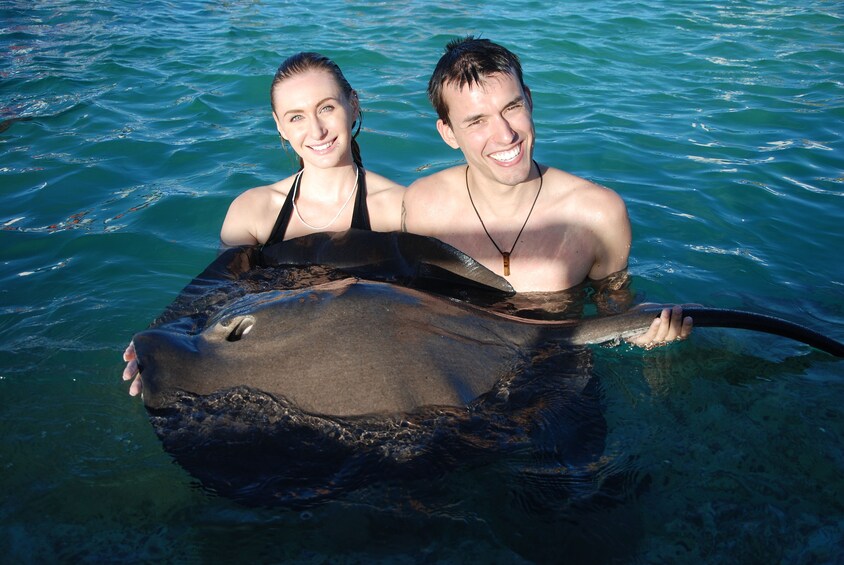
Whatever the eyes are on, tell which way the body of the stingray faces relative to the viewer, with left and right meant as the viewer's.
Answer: facing to the left of the viewer

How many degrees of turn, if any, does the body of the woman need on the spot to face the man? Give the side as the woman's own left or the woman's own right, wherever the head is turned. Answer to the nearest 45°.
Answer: approximately 45° to the woman's own left

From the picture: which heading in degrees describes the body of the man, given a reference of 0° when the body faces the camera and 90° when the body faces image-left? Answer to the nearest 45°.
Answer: approximately 0°

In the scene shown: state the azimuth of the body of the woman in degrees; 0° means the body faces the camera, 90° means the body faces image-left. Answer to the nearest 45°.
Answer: approximately 0°

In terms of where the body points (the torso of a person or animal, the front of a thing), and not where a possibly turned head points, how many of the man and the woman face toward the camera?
2
